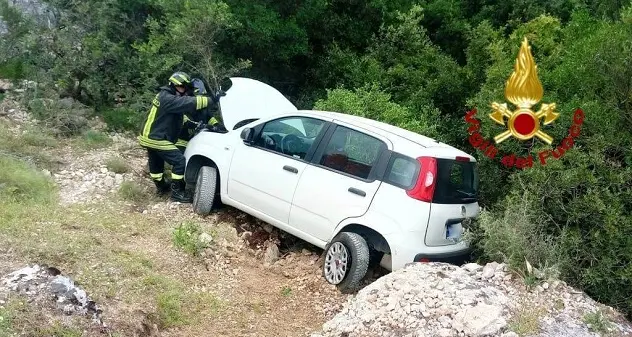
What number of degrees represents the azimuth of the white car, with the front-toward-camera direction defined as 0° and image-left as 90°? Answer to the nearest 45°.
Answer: approximately 135°

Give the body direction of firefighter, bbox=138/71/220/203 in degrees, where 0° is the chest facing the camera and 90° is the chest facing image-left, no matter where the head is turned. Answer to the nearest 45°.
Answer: approximately 270°

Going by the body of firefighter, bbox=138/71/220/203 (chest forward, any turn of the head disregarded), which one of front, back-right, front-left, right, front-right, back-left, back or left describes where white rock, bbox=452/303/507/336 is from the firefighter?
front-right

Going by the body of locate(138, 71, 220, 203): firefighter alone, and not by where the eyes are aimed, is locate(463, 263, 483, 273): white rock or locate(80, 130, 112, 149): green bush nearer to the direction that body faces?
the white rock

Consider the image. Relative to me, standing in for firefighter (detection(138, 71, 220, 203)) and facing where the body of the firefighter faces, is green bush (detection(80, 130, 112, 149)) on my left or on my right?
on my left

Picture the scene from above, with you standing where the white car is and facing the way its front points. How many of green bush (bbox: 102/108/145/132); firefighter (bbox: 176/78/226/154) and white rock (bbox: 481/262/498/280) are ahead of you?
2

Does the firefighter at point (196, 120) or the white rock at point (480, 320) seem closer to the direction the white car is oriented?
the firefighter

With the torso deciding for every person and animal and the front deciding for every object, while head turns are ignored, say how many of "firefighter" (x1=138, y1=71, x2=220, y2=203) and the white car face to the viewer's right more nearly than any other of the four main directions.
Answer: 1

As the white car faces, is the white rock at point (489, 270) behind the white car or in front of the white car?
behind

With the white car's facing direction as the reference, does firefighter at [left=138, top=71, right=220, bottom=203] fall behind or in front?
in front

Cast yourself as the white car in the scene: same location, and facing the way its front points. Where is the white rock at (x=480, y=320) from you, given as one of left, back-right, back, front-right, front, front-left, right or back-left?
back

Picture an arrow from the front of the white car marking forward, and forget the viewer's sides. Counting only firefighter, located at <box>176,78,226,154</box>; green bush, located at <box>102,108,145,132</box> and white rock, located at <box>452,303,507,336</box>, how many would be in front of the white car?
2

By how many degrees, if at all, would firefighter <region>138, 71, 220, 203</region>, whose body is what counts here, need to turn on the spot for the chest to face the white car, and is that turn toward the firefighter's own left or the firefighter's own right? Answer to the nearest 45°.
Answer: approximately 45° to the firefighter's own right

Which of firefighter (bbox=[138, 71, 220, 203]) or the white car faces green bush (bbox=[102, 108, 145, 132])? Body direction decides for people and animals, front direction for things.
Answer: the white car
